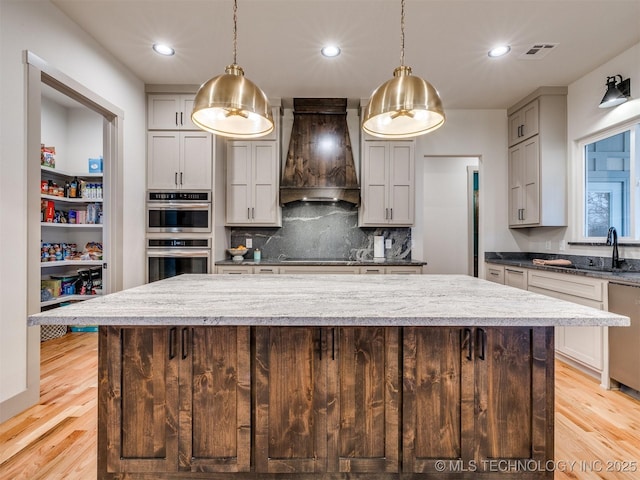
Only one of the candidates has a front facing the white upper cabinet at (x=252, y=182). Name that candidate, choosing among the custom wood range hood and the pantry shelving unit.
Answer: the pantry shelving unit

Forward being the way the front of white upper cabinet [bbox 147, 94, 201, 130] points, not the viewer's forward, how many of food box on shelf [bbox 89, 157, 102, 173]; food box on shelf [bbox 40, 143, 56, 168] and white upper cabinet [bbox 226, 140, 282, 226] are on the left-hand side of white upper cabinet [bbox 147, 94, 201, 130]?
1

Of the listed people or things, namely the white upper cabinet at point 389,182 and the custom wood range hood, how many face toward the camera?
2

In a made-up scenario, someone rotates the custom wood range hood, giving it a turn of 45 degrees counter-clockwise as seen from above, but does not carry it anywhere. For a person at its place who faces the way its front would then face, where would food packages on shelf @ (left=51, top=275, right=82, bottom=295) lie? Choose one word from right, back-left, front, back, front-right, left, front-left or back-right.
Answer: back-right

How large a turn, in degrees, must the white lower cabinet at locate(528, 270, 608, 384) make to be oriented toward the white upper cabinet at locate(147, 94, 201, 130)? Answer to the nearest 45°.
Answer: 0° — it already faces it

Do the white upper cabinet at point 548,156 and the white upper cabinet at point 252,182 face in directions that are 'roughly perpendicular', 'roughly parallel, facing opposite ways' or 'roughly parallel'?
roughly perpendicular

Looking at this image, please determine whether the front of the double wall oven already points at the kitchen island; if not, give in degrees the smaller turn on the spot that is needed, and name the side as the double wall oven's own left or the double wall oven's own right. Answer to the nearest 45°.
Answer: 0° — it already faces it
